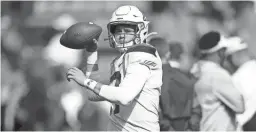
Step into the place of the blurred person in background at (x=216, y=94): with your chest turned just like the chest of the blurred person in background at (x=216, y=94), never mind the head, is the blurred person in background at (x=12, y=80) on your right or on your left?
on your left
